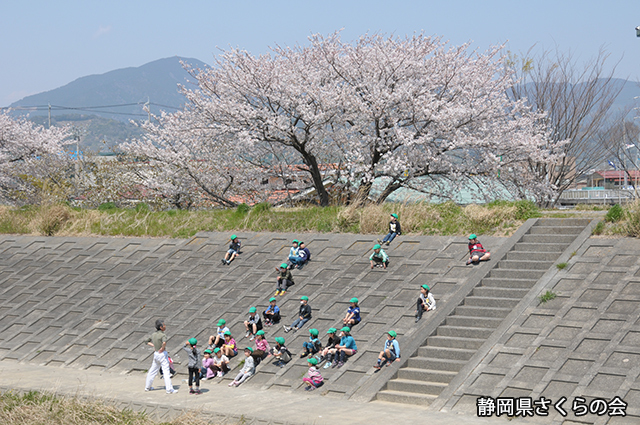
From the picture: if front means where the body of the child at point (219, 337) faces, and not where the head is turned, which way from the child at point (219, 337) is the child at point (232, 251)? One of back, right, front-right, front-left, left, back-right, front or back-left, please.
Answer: back-right

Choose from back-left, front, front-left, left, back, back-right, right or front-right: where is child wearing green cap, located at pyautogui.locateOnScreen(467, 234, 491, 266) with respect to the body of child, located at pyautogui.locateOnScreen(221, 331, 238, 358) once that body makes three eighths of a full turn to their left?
front

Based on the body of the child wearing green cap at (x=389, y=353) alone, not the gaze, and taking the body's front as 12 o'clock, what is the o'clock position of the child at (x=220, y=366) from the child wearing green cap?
The child is roughly at 2 o'clock from the child wearing green cap.

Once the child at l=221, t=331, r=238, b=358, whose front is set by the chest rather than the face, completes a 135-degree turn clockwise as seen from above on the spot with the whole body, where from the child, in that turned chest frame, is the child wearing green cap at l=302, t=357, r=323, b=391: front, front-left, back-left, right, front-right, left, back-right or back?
back-right

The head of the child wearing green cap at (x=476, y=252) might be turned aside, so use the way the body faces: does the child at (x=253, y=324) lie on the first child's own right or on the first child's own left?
on the first child's own right

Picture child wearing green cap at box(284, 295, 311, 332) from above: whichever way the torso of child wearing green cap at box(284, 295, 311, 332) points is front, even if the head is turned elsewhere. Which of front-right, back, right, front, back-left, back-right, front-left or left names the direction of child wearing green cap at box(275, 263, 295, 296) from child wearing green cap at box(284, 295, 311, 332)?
back-right

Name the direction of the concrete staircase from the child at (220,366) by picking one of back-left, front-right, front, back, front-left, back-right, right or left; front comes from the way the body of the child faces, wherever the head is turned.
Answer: back-left
